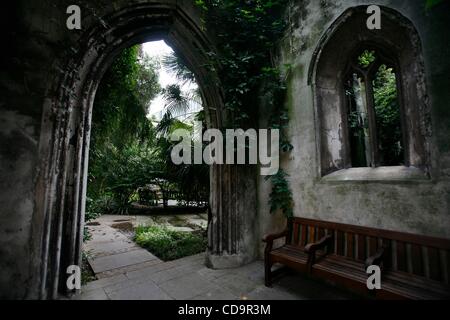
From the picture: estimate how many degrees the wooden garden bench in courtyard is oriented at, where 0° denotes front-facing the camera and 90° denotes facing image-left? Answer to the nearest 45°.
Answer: approximately 45°

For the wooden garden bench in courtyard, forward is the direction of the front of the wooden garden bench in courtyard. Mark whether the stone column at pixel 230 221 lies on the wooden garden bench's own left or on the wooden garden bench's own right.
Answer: on the wooden garden bench's own right
